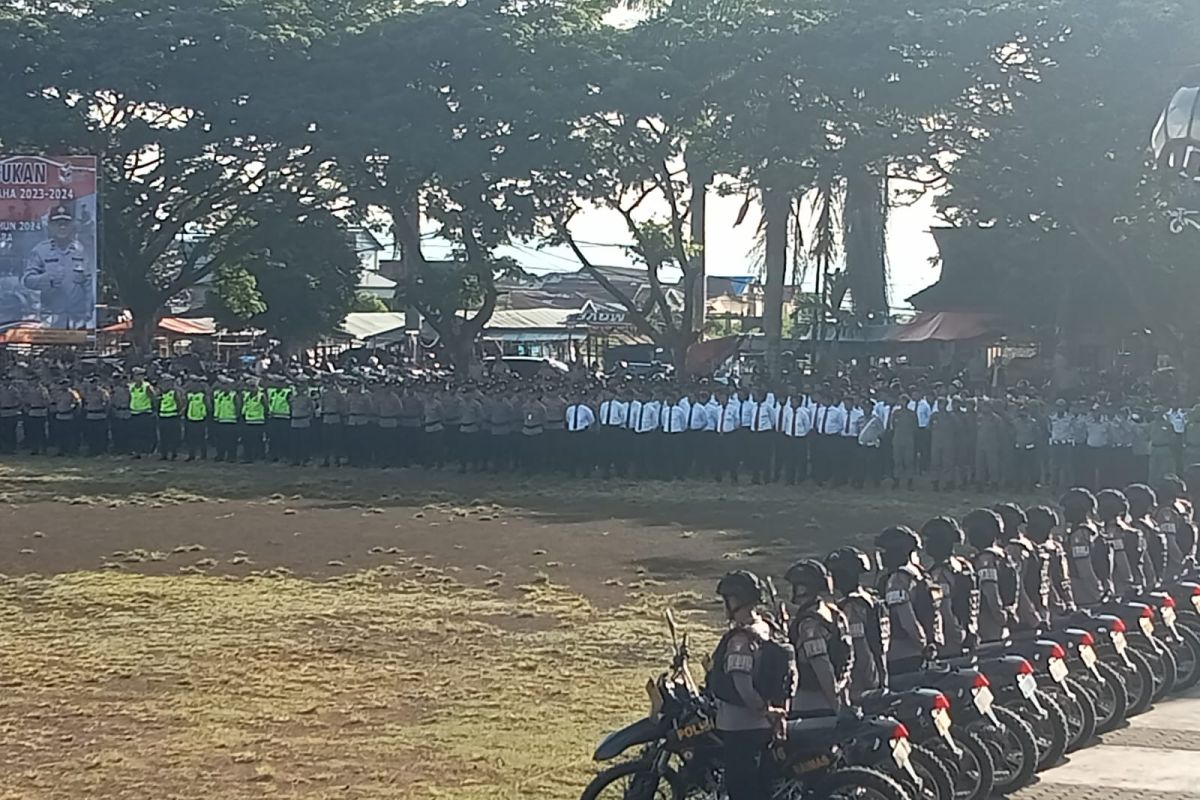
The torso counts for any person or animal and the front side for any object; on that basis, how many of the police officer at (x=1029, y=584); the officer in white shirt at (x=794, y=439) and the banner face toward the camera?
2

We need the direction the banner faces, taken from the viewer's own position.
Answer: facing the viewer

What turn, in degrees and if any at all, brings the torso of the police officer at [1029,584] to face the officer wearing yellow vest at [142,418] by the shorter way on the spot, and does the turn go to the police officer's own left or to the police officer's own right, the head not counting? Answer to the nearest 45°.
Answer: approximately 45° to the police officer's own right

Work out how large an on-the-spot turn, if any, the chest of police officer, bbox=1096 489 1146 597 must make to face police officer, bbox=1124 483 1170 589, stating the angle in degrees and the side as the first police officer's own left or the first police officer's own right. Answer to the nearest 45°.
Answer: approximately 90° to the first police officer's own right

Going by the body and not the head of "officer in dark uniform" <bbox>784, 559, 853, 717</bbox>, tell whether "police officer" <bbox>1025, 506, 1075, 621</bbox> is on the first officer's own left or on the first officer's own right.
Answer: on the first officer's own right

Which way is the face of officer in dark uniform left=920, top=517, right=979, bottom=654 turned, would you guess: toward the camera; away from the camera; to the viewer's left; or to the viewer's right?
to the viewer's left

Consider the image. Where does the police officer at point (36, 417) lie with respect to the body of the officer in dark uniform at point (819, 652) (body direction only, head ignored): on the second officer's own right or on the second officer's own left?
on the second officer's own right

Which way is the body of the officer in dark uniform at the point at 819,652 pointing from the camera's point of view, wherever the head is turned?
to the viewer's left

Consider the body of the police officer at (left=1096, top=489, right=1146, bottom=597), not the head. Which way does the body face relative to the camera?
to the viewer's left

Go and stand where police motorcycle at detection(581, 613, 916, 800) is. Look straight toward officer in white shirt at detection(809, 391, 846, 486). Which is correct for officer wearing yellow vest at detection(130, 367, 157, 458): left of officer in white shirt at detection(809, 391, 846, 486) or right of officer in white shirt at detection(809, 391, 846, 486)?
left

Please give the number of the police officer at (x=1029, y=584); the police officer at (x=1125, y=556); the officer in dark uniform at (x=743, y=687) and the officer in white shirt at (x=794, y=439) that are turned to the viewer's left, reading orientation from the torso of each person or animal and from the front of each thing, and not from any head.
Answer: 3

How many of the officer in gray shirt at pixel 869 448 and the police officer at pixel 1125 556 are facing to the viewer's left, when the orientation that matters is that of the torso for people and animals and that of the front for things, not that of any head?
1

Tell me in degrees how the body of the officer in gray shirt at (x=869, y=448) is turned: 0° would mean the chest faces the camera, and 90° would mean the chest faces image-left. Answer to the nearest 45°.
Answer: approximately 0°

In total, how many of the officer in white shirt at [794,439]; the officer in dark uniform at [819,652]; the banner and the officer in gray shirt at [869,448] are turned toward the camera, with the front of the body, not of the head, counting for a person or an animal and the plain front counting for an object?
3

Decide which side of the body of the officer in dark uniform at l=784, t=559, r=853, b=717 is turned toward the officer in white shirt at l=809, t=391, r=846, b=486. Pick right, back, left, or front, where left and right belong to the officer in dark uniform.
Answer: right

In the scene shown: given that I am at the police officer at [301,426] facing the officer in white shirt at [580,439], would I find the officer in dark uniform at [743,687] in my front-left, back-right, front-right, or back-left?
front-right

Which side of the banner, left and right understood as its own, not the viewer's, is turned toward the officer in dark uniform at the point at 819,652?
front

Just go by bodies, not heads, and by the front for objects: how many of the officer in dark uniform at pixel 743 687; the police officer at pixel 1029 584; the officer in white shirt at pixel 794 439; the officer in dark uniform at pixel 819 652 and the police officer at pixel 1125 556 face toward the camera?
1
